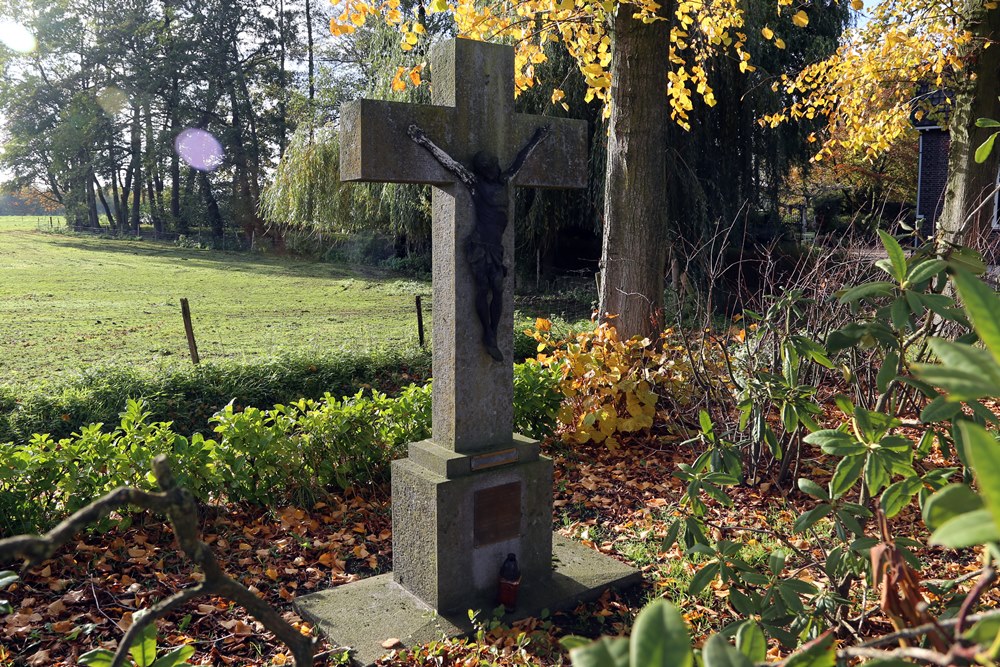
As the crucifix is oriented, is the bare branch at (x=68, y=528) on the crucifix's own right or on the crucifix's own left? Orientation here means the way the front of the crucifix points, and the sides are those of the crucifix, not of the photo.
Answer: on the crucifix's own right

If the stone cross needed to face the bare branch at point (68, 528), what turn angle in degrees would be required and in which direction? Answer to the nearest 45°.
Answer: approximately 45° to its right

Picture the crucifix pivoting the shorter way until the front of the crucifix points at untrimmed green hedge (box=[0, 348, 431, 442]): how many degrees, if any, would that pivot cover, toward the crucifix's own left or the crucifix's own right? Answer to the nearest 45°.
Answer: approximately 180°

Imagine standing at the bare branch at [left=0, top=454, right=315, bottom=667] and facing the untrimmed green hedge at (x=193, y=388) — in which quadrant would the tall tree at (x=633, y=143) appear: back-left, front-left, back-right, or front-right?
front-right

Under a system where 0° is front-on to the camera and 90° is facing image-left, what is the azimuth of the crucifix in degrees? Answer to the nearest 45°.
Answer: approximately 315°

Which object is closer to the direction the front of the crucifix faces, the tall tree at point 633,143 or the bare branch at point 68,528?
the bare branch

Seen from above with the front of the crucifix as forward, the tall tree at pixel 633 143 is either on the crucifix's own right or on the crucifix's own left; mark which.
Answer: on the crucifix's own left

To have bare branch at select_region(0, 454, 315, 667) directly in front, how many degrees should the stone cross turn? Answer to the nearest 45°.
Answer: approximately 45° to its right

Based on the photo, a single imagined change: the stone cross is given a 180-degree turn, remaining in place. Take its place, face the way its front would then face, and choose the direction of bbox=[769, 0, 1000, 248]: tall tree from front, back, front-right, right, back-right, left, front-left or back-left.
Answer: right

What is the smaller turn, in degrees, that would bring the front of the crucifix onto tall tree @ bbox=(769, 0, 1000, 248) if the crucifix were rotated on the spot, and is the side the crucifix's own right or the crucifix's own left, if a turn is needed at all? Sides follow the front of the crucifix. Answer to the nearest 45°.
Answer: approximately 90° to the crucifix's own left

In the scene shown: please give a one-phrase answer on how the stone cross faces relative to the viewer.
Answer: facing the viewer and to the right of the viewer

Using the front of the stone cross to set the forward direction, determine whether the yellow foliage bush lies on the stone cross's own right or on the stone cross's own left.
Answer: on the stone cross's own left
